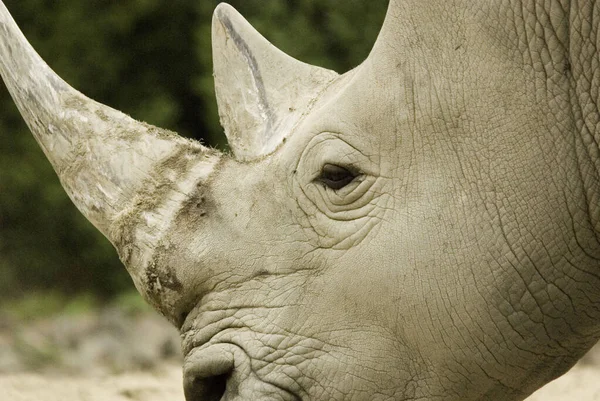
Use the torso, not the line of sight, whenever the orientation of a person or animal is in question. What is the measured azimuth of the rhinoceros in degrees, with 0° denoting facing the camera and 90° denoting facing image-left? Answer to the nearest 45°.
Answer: approximately 90°
